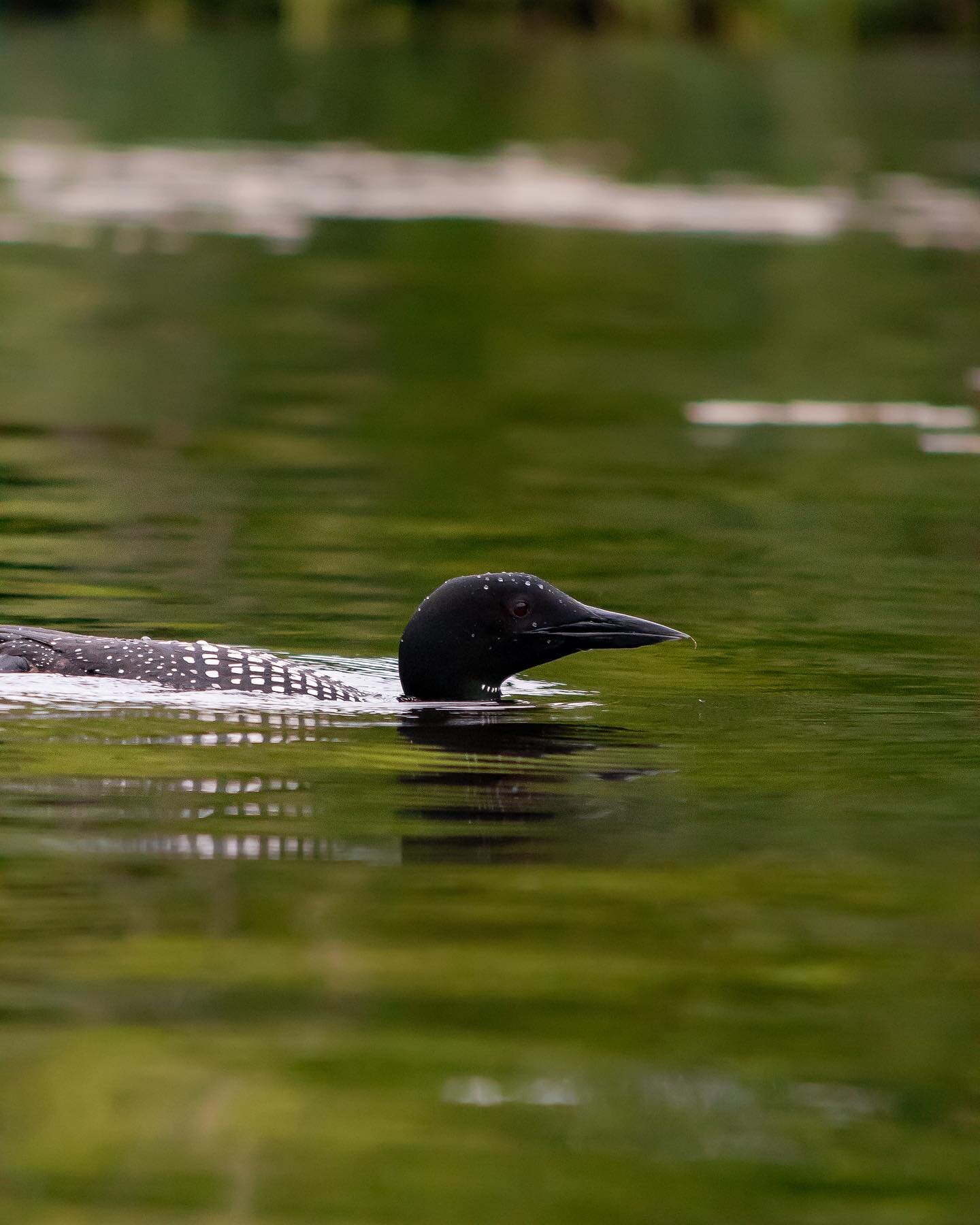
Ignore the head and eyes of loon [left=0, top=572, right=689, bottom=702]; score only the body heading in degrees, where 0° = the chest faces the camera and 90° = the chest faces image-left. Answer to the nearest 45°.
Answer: approximately 270°
